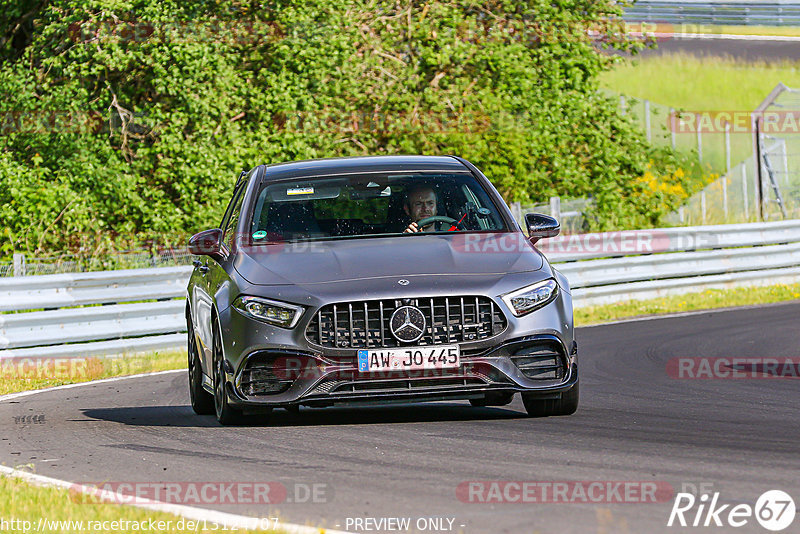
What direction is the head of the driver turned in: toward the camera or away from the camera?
toward the camera

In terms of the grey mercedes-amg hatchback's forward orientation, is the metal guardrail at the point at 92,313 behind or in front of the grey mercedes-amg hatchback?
behind

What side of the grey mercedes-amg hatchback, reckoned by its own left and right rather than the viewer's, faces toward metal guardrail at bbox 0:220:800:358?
back

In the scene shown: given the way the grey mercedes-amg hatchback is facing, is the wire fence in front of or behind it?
behind

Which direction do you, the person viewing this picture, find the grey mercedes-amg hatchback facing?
facing the viewer
